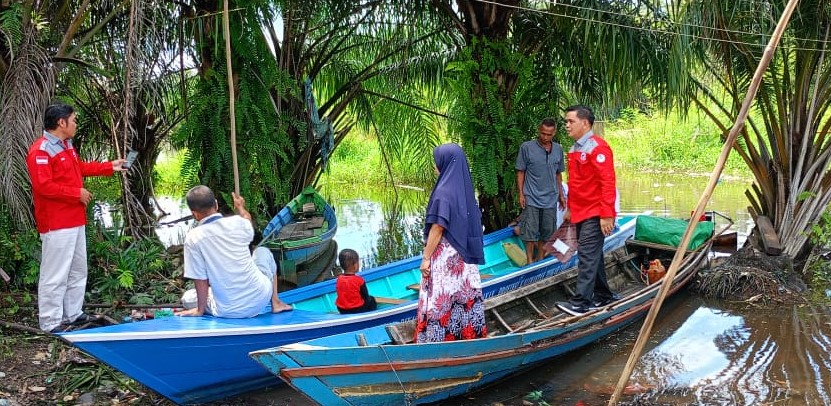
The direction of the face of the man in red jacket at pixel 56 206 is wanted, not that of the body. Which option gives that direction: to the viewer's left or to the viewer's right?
to the viewer's right

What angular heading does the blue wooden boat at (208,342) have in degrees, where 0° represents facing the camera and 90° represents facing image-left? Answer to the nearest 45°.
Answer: approximately 45°

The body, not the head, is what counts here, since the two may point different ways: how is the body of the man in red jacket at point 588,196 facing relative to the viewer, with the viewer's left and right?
facing to the left of the viewer

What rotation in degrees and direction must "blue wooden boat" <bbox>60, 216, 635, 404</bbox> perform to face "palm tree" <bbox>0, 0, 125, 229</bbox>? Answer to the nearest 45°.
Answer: approximately 90° to its right

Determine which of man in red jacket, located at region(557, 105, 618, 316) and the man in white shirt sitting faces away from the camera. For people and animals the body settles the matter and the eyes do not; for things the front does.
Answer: the man in white shirt sitting

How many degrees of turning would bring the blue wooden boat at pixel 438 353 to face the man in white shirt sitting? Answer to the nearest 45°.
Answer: approximately 45° to its right

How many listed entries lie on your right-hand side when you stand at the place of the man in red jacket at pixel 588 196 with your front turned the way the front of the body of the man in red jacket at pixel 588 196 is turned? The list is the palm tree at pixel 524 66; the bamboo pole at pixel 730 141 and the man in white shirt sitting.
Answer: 1

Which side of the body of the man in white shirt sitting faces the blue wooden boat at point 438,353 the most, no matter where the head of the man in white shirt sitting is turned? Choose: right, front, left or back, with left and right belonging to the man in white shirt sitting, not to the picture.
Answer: right

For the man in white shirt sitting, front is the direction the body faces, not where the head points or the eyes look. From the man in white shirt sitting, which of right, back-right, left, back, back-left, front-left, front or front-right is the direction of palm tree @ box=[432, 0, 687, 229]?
front-right

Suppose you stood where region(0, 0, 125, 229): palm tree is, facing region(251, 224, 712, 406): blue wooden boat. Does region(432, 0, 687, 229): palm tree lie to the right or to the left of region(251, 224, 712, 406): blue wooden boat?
left

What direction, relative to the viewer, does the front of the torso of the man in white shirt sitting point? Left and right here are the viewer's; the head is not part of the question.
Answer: facing away from the viewer

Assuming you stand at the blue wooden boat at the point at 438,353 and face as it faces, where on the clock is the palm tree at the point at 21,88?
The palm tree is roughly at 2 o'clock from the blue wooden boat.
